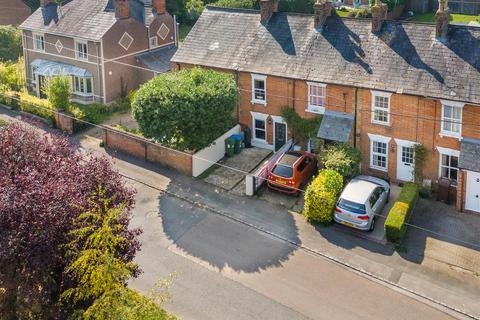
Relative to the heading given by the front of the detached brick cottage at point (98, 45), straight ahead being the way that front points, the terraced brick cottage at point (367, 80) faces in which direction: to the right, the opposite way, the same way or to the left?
the same way

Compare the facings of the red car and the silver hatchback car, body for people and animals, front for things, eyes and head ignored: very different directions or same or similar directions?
same or similar directions

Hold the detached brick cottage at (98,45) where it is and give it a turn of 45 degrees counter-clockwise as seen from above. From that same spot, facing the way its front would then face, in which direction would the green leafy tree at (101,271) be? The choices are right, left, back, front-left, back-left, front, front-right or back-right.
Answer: front

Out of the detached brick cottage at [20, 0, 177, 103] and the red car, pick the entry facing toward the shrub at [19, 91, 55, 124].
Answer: the detached brick cottage

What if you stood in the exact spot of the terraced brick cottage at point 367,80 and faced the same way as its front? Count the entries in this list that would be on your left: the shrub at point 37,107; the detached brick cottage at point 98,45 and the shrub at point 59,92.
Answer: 0

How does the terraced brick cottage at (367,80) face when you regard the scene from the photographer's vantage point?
facing the viewer and to the left of the viewer

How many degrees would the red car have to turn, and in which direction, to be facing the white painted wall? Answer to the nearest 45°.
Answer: approximately 90° to its left

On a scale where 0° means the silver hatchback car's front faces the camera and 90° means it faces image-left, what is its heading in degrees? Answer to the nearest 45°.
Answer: approximately 225°

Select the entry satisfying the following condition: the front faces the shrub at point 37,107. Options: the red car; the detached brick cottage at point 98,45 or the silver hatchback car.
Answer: the detached brick cottage

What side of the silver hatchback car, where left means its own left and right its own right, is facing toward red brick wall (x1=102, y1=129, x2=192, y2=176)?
left

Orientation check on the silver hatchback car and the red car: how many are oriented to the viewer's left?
0

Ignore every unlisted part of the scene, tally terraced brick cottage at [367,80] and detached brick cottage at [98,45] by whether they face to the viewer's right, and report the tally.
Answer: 0

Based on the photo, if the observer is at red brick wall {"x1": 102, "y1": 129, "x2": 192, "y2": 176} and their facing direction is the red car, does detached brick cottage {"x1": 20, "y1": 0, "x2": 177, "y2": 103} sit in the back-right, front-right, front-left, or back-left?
back-left

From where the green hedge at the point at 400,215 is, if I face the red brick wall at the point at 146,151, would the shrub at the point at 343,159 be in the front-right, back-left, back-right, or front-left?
front-right

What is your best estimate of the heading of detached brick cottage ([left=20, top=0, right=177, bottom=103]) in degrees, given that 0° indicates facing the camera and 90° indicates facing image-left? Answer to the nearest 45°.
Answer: approximately 45°

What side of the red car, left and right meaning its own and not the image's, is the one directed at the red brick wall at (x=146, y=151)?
left

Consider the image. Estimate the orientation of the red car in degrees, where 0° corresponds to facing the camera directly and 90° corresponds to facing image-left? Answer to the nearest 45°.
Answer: approximately 225°

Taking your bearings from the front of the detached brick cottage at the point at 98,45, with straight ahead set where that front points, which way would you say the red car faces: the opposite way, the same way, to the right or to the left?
the opposite way
